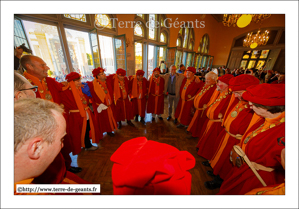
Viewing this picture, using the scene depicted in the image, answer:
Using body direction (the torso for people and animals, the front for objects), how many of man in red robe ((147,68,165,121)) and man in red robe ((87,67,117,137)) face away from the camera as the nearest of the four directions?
0

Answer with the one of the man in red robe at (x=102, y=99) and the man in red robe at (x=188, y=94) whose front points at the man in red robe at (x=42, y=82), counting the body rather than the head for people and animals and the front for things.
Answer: the man in red robe at (x=188, y=94)

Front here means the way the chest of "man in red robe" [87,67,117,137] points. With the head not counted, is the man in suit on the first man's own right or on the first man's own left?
on the first man's own left

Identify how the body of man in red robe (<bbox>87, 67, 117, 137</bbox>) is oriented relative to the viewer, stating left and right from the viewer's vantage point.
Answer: facing the viewer and to the right of the viewer

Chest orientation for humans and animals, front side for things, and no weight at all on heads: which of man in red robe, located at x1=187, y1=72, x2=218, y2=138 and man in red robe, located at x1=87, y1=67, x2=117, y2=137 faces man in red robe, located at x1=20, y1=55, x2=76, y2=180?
man in red robe, located at x1=187, y1=72, x2=218, y2=138

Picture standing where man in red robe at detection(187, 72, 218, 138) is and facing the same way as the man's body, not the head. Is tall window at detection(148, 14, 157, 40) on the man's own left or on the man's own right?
on the man's own right

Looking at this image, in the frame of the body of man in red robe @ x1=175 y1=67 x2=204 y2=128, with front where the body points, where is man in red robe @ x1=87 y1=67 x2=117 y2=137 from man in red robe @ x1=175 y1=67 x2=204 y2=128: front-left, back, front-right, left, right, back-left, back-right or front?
front

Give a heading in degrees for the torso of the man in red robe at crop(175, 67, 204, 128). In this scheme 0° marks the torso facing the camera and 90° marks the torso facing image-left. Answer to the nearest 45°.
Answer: approximately 45°

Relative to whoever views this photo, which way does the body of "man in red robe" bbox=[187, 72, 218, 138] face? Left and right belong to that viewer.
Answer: facing the viewer and to the left of the viewer

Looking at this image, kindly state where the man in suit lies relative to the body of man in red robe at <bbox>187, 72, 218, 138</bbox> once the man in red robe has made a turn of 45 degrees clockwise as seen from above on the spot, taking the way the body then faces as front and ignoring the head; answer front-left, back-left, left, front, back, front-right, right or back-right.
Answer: front-right

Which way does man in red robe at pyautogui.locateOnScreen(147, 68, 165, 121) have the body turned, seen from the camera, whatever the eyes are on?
toward the camera

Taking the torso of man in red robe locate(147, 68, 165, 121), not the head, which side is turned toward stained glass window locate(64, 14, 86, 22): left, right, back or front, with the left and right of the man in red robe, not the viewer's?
right

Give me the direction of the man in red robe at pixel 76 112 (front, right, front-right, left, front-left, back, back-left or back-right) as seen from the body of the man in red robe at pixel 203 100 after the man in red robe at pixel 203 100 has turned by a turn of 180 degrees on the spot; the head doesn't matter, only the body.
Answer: back

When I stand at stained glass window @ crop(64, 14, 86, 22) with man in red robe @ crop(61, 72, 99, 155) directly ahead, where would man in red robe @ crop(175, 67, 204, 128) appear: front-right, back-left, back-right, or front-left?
front-left
